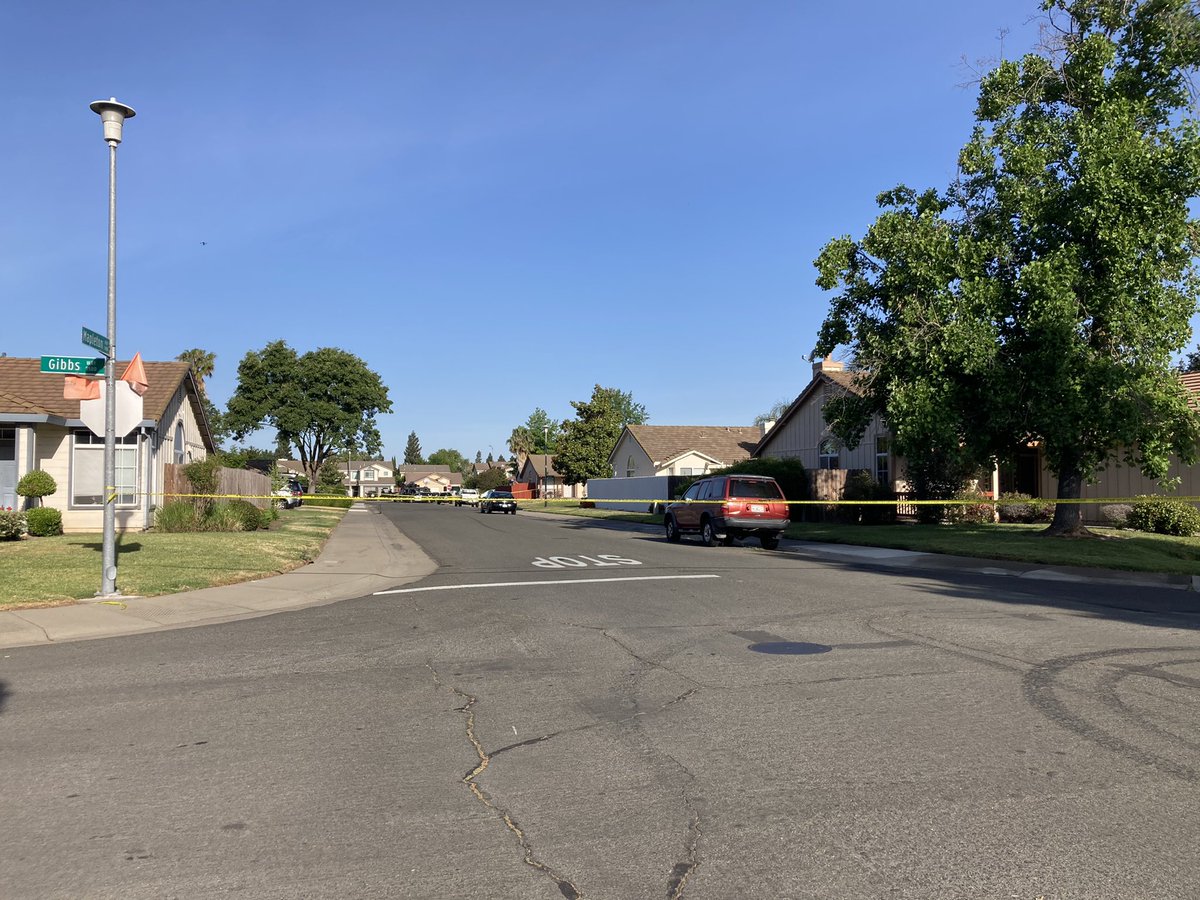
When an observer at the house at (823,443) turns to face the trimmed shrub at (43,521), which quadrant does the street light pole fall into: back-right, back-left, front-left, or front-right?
front-left

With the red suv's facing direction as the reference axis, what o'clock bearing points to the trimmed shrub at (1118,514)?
The trimmed shrub is roughly at 4 o'clock from the red suv.

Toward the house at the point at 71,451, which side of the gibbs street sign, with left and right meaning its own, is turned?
back

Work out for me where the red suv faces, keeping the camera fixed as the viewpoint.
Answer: facing away from the viewer and to the left of the viewer

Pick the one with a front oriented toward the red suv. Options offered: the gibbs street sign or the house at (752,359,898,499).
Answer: the house

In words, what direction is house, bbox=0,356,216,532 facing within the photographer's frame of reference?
facing the viewer

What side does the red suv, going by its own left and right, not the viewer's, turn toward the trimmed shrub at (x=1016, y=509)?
right

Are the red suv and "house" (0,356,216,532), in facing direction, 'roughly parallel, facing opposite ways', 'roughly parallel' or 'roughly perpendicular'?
roughly parallel, facing opposite ways

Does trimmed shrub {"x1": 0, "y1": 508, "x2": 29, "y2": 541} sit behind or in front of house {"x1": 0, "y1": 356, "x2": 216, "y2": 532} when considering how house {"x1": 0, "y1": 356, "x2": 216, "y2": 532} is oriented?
in front

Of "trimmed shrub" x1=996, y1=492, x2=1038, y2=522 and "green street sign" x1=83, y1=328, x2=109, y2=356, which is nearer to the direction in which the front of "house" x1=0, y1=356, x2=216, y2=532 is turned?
the green street sign

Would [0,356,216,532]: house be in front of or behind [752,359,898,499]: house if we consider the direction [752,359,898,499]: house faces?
in front

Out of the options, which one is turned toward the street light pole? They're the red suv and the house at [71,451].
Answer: the house

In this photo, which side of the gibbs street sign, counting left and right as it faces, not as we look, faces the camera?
front

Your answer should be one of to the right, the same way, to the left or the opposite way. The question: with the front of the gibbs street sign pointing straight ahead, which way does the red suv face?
the opposite way

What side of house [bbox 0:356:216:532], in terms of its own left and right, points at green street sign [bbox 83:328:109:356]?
front

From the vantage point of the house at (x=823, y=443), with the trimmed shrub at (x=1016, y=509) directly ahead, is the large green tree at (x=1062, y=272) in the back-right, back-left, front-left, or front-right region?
front-right

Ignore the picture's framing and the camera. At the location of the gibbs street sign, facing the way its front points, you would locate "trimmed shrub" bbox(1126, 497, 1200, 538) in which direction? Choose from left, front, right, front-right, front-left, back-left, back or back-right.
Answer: left

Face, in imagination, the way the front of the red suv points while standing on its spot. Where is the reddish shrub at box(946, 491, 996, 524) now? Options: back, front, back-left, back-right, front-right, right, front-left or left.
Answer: right
